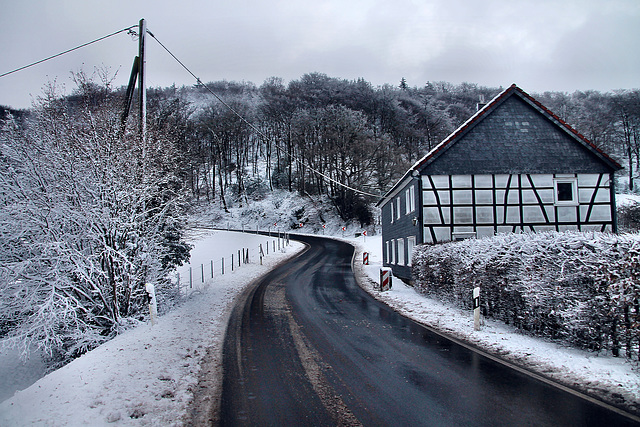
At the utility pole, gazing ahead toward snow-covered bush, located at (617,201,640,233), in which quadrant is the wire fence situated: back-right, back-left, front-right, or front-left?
front-left

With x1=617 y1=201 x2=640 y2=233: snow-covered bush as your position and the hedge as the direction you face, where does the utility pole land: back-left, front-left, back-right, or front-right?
front-right

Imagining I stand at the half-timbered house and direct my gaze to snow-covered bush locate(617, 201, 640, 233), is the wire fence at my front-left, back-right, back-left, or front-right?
back-left

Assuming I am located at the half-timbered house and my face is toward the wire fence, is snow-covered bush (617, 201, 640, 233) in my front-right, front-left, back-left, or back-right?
back-right
